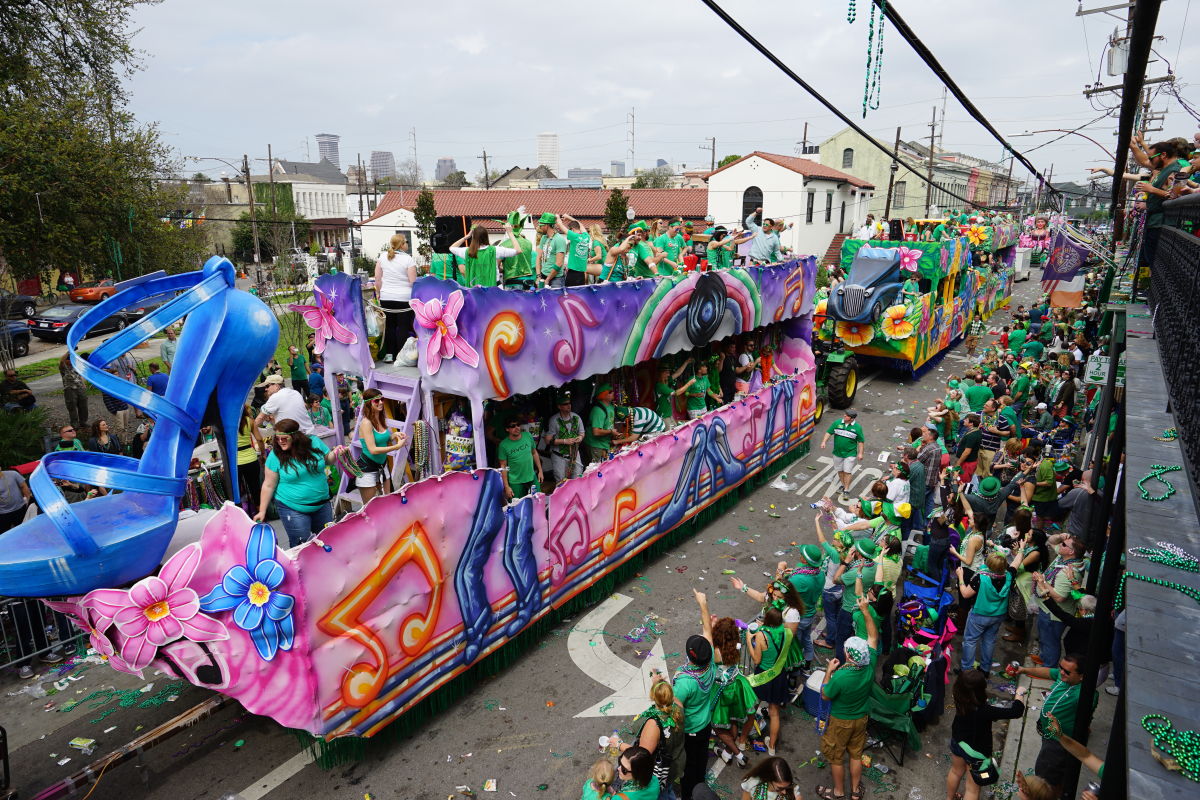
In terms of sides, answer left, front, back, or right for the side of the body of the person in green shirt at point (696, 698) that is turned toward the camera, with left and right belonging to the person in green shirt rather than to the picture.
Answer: back

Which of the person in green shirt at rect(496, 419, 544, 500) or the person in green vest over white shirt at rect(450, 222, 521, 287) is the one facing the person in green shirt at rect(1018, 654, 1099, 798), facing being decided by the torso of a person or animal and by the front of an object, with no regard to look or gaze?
the person in green shirt at rect(496, 419, 544, 500)

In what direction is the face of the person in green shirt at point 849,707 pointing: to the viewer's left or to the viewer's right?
to the viewer's left

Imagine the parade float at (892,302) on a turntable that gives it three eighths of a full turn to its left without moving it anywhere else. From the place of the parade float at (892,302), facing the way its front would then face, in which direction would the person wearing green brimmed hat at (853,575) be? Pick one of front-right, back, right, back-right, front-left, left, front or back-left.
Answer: right

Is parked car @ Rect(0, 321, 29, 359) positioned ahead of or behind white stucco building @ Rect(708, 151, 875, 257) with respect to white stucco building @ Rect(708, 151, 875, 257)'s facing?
ahead

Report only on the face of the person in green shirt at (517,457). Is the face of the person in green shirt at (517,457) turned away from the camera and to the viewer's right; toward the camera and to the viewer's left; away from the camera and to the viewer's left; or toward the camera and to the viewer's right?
toward the camera and to the viewer's right

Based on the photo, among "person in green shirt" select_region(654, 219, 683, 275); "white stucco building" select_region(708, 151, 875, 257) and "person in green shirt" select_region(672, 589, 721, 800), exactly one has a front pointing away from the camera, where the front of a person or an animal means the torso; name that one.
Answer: "person in green shirt" select_region(672, 589, 721, 800)

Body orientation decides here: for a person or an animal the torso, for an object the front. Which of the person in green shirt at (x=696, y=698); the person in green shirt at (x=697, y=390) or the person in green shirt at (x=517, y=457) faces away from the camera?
the person in green shirt at (x=696, y=698)

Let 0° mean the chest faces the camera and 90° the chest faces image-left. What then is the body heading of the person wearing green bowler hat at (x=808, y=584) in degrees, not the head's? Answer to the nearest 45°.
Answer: approximately 135°

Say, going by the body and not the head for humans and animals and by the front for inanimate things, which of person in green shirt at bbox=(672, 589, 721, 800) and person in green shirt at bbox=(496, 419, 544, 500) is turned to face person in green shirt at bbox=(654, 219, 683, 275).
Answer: person in green shirt at bbox=(672, 589, 721, 800)
